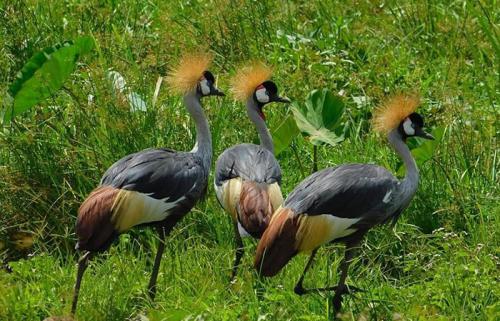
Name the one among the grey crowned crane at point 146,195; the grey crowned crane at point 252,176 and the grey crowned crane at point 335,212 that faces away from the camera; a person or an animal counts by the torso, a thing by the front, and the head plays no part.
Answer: the grey crowned crane at point 252,176

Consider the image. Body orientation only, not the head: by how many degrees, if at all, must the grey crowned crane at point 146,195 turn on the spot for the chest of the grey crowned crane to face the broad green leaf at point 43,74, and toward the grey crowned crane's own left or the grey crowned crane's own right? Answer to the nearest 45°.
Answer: approximately 135° to the grey crowned crane's own left

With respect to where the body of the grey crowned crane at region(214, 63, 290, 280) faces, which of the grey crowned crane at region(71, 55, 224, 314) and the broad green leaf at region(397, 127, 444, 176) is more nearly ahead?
the broad green leaf

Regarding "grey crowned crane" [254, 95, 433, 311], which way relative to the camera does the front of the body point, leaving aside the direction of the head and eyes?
to the viewer's right

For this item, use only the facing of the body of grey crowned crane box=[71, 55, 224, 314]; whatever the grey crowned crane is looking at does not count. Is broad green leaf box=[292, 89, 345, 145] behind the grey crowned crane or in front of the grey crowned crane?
in front

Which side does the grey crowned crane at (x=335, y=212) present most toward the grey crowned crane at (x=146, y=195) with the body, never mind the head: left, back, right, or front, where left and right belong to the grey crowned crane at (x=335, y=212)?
back

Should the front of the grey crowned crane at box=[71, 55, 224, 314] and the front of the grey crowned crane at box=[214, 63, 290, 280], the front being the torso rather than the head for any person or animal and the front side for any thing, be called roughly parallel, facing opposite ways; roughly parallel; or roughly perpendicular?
roughly perpendicular

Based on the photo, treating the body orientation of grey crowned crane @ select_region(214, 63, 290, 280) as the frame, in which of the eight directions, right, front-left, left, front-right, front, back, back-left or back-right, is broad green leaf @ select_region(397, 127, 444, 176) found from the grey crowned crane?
right

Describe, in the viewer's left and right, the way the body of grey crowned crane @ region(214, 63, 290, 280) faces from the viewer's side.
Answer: facing away from the viewer

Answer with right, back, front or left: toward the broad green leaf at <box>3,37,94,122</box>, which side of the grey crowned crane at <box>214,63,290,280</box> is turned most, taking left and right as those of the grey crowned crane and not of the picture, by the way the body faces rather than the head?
left

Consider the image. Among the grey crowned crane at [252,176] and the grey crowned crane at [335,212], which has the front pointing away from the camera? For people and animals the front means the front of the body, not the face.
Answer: the grey crowned crane at [252,176]

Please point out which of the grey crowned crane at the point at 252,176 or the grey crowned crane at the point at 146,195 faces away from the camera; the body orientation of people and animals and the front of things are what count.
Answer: the grey crowned crane at the point at 252,176

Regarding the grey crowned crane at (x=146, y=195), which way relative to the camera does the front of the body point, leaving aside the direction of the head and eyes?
to the viewer's right

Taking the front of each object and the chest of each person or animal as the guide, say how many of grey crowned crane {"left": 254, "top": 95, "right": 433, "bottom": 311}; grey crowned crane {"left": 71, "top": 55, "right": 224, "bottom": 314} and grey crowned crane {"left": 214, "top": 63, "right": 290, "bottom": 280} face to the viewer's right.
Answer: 2
